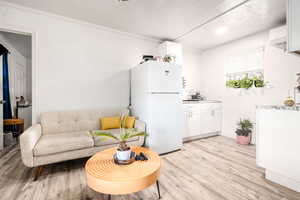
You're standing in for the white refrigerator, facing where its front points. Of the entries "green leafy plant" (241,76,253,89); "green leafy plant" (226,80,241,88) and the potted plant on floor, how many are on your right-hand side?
0

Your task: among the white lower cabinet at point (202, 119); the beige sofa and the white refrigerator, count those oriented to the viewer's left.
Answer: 0

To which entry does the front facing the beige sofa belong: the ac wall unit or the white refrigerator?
the ac wall unit

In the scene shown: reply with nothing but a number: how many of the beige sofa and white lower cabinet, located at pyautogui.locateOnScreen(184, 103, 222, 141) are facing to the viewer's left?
0

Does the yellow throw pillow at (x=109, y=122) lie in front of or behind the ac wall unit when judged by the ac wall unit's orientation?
in front

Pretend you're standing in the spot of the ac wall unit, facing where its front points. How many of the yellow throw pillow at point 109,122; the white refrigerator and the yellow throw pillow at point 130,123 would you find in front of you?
3

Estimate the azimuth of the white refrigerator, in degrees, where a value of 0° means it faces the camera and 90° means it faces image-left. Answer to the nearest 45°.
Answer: approximately 315°

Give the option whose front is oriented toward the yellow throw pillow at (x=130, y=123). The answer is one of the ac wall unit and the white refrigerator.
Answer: the ac wall unit

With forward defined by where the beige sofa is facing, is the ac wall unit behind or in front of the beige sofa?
in front

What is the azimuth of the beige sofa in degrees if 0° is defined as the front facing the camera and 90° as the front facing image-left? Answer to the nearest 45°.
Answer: approximately 315°

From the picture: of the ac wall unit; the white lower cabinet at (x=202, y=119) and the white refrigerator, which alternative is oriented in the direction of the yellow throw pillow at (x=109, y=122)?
the ac wall unit

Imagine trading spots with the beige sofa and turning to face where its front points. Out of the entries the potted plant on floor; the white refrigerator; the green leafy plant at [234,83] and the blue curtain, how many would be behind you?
1

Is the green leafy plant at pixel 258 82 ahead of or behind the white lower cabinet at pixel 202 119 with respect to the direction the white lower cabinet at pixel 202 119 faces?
ahead

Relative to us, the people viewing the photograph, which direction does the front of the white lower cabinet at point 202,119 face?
facing the viewer and to the right of the viewer

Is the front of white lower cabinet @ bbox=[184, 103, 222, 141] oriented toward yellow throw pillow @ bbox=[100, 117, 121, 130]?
no

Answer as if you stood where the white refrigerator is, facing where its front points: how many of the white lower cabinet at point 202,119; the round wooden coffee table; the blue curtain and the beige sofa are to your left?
1

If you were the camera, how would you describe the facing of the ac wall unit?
facing the viewer and to the left of the viewer

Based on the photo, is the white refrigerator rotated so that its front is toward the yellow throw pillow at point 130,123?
no

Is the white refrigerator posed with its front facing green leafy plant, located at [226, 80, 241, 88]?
no
